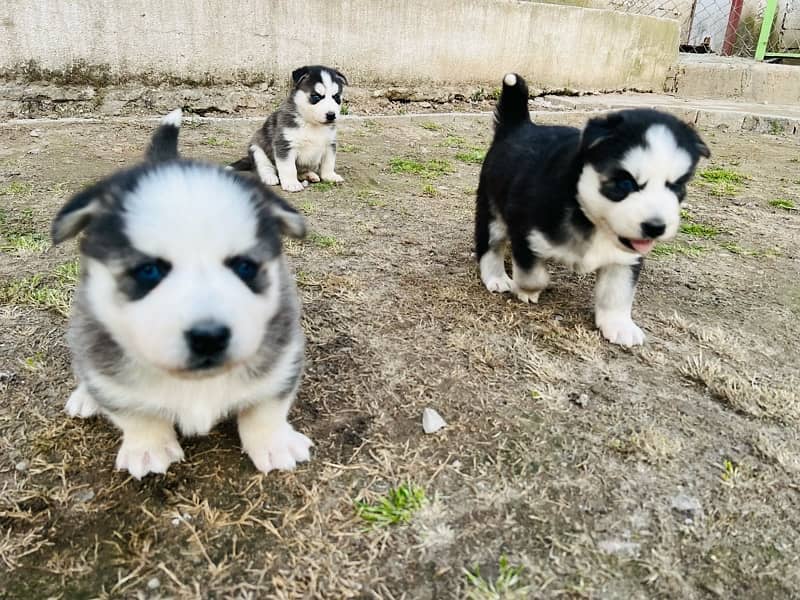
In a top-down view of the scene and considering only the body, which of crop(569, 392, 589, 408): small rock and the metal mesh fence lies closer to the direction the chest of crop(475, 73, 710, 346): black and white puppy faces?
the small rock

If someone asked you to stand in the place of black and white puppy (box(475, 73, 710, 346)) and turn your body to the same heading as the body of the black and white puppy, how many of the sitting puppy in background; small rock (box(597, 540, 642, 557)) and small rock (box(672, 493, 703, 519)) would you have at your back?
1

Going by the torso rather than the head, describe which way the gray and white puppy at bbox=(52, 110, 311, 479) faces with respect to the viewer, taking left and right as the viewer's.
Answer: facing the viewer

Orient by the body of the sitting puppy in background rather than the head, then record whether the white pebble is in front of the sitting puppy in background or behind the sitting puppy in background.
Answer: in front

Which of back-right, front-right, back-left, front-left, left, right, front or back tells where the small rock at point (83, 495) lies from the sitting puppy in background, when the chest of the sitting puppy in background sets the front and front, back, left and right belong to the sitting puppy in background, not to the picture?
front-right

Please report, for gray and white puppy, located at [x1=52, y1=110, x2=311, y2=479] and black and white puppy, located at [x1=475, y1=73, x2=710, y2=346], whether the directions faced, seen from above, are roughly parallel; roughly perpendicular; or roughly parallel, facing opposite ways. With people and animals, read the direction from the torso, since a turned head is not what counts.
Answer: roughly parallel

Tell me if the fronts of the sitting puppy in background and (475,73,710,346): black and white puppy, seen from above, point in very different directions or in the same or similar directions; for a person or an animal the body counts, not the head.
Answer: same or similar directions

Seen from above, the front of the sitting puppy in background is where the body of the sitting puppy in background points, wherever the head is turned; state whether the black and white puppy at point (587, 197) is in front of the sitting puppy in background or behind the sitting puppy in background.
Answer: in front

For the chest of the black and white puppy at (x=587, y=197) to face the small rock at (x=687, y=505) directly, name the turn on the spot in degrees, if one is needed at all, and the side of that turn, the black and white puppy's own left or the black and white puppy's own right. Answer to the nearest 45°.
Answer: approximately 45° to the black and white puppy's own right

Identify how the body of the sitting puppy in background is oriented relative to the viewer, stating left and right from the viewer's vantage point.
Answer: facing the viewer and to the right of the viewer

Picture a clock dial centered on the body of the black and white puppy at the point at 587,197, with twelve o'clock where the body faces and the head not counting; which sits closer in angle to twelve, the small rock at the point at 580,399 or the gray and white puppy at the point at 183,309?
the small rock

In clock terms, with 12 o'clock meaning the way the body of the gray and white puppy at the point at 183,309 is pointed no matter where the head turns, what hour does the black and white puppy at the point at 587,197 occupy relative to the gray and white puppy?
The black and white puppy is roughly at 8 o'clock from the gray and white puppy.

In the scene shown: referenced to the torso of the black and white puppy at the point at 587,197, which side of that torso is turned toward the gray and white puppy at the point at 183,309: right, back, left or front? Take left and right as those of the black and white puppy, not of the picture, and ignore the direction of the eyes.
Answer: right

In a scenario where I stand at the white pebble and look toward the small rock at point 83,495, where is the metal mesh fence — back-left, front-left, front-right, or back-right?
back-right

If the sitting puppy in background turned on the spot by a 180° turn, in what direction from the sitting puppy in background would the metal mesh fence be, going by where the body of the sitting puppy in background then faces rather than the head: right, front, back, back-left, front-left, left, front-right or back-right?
right
